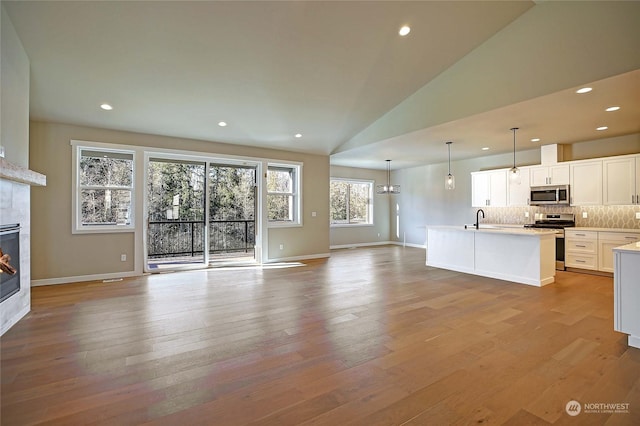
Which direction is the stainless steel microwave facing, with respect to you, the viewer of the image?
facing the viewer

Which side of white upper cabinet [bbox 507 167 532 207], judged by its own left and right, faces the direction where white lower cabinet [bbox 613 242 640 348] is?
front

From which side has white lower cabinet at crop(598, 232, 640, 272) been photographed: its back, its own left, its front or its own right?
front

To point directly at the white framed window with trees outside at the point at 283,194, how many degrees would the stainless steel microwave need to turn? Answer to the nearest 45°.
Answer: approximately 45° to its right

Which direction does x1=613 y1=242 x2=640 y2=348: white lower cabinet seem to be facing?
to the viewer's left

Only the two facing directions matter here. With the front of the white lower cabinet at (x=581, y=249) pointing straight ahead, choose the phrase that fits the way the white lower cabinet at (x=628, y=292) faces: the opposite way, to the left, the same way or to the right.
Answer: to the right

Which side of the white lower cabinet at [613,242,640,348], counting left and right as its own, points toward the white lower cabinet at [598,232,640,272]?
right

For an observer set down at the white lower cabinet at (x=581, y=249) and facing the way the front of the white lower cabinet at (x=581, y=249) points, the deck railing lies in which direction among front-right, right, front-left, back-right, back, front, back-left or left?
front-right

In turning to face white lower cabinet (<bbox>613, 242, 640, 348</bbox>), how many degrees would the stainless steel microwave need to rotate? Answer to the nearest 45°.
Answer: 0° — it already faces it

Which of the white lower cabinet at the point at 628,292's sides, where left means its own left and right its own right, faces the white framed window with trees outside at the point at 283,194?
front

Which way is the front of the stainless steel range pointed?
toward the camera

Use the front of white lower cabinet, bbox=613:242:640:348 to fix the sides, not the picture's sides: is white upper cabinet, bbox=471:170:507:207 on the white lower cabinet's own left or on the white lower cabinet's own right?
on the white lower cabinet's own right

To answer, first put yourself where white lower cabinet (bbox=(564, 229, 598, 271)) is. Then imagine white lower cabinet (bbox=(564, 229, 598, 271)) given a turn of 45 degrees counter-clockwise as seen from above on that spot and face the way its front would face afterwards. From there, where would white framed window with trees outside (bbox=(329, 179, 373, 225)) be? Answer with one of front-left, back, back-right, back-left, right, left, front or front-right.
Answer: back-right

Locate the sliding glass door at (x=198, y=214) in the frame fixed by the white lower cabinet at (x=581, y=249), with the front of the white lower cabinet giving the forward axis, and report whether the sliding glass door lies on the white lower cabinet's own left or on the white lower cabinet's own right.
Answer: on the white lower cabinet's own right
